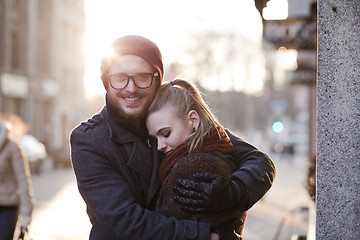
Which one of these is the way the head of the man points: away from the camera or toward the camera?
toward the camera

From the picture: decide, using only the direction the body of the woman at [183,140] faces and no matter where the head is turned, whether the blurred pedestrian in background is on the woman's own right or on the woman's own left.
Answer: on the woman's own right

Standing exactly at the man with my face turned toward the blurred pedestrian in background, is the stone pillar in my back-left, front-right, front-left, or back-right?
back-right

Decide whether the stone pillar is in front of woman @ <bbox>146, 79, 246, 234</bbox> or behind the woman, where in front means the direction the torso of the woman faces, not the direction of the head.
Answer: behind

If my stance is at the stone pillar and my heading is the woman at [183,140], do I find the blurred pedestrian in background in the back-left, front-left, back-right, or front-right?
front-right

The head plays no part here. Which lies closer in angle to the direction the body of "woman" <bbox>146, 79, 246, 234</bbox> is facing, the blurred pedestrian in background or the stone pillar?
the blurred pedestrian in background

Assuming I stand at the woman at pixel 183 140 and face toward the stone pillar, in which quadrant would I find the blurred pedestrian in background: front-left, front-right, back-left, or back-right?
back-left

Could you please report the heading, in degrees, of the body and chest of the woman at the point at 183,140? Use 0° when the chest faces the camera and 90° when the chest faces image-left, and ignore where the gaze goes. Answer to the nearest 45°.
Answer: approximately 90°
